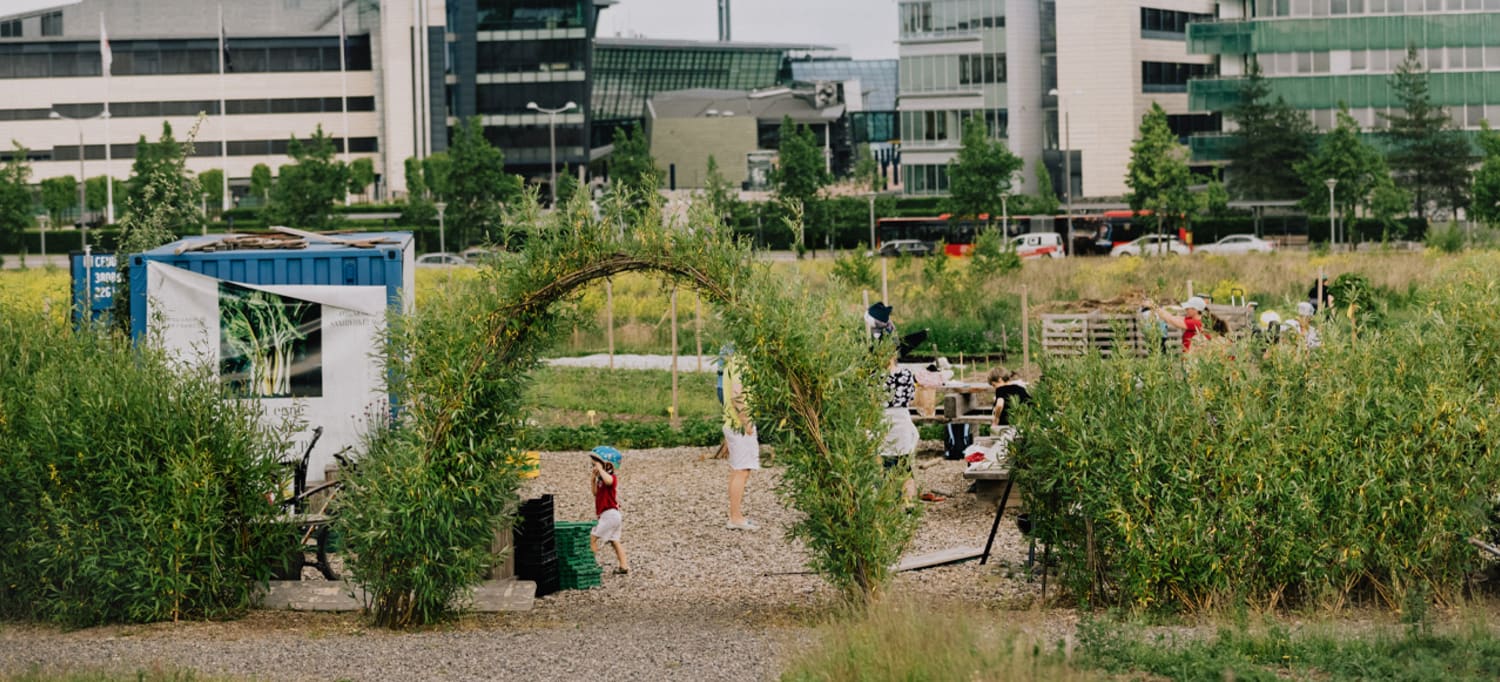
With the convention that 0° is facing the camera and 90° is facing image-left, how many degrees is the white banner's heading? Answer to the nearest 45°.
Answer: approximately 0°

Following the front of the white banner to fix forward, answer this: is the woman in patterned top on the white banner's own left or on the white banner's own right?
on the white banner's own left

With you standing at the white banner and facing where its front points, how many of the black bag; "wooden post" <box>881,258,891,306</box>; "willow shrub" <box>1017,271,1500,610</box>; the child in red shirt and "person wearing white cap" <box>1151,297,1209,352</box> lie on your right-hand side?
0

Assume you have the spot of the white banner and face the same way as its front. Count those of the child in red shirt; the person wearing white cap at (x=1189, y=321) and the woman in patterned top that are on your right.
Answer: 0

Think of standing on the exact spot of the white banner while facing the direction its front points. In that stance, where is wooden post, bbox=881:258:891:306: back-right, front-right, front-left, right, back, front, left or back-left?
back-left

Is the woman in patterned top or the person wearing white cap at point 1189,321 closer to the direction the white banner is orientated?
the woman in patterned top

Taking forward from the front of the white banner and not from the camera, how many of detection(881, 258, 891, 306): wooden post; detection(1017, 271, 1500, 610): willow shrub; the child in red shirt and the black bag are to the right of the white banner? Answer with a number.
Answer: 0

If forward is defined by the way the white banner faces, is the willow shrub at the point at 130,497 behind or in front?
in front

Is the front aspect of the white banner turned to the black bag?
no

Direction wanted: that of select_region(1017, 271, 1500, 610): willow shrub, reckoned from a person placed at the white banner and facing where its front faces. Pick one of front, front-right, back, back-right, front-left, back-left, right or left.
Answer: front-left

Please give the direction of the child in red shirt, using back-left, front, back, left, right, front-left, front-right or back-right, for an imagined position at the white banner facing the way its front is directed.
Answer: front-left

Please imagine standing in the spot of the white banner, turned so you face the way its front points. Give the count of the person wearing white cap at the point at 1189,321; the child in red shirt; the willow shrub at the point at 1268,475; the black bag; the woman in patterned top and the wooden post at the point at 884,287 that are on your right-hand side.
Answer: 0

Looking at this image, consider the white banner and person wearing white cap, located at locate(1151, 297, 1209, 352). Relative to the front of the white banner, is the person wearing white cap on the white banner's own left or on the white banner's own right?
on the white banner's own left

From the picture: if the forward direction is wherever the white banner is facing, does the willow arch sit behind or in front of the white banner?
in front

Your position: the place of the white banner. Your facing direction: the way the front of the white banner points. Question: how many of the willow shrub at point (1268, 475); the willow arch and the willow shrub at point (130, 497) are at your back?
0
